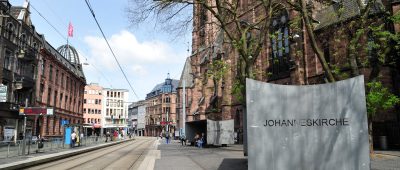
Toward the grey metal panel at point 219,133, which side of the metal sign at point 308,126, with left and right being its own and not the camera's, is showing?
back

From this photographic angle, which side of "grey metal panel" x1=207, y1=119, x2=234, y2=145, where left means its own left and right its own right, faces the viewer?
front

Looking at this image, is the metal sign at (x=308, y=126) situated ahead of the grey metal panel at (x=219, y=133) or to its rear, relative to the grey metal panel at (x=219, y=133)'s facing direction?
ahead

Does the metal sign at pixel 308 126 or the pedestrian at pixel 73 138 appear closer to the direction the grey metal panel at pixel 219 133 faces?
the metal sign

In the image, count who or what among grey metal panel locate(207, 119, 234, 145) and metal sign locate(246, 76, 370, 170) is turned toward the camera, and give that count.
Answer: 2

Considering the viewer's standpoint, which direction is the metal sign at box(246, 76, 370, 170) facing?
facing the viewer

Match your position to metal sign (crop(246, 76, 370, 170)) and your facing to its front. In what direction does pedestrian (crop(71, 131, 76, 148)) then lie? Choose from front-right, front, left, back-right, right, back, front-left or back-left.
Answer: back-right

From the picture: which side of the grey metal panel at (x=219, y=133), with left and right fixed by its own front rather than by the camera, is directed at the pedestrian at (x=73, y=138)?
right
